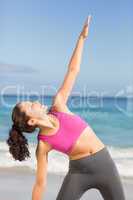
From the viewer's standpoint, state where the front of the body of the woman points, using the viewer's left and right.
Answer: facing the viewer
